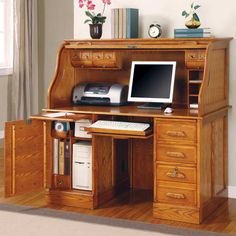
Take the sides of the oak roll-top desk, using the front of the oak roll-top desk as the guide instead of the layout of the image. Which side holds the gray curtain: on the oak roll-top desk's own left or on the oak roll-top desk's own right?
on the oak roll-top desk's own right
